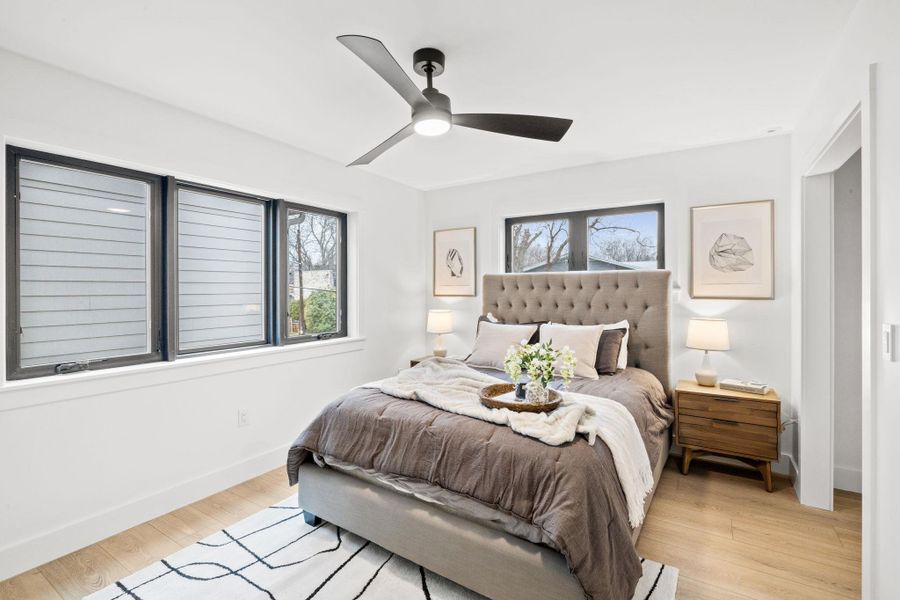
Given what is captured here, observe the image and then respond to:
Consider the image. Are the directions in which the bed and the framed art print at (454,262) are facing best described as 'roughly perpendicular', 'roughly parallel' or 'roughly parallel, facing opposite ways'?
roughly parallel

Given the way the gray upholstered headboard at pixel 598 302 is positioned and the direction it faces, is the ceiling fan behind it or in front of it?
in front

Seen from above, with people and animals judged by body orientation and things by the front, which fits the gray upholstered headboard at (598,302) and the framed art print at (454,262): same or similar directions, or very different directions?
same or similar directions

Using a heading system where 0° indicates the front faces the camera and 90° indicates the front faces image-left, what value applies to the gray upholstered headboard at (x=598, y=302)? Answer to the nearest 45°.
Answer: approximately 45°

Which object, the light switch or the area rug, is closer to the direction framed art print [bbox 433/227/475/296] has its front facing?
the area rug

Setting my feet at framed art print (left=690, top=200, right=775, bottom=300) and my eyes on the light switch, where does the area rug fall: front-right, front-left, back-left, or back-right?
front-right

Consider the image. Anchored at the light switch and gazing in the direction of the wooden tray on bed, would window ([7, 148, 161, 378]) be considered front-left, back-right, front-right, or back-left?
front-left

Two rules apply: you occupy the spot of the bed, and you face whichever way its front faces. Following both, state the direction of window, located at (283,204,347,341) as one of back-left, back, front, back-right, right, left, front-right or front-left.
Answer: right

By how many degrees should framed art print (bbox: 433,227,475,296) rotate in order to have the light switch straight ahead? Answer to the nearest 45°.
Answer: approximately 90° to its left

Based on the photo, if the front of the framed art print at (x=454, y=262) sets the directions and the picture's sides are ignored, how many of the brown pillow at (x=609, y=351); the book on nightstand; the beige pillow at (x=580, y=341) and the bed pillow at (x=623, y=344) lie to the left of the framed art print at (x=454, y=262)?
4

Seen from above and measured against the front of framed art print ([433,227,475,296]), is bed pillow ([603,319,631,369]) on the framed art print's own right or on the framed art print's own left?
on the framed art print's own left

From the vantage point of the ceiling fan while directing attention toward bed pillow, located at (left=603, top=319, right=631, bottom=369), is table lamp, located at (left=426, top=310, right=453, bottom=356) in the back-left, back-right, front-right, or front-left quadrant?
front-left

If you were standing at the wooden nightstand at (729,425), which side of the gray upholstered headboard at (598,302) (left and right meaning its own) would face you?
left

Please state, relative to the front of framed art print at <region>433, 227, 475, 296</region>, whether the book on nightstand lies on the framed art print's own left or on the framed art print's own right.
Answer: on the framed art print's own left

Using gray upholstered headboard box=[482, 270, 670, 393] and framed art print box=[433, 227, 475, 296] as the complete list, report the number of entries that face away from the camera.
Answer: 0
